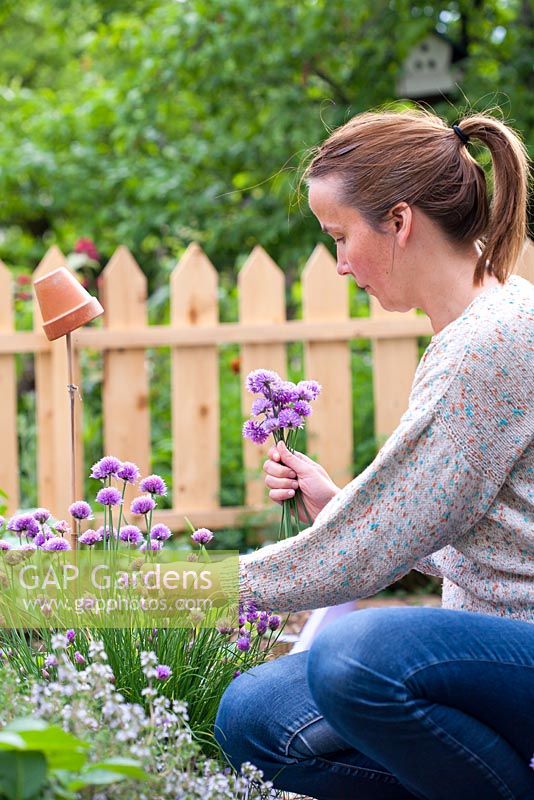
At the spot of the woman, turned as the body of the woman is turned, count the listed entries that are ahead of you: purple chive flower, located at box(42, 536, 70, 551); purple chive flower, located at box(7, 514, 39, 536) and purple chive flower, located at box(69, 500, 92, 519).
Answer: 3

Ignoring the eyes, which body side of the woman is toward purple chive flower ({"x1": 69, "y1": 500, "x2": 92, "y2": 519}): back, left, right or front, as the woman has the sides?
front

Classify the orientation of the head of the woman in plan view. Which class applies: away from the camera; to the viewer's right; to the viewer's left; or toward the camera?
to the viewer's left

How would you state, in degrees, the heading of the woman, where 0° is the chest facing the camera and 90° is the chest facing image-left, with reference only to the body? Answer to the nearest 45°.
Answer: approximately 90°
